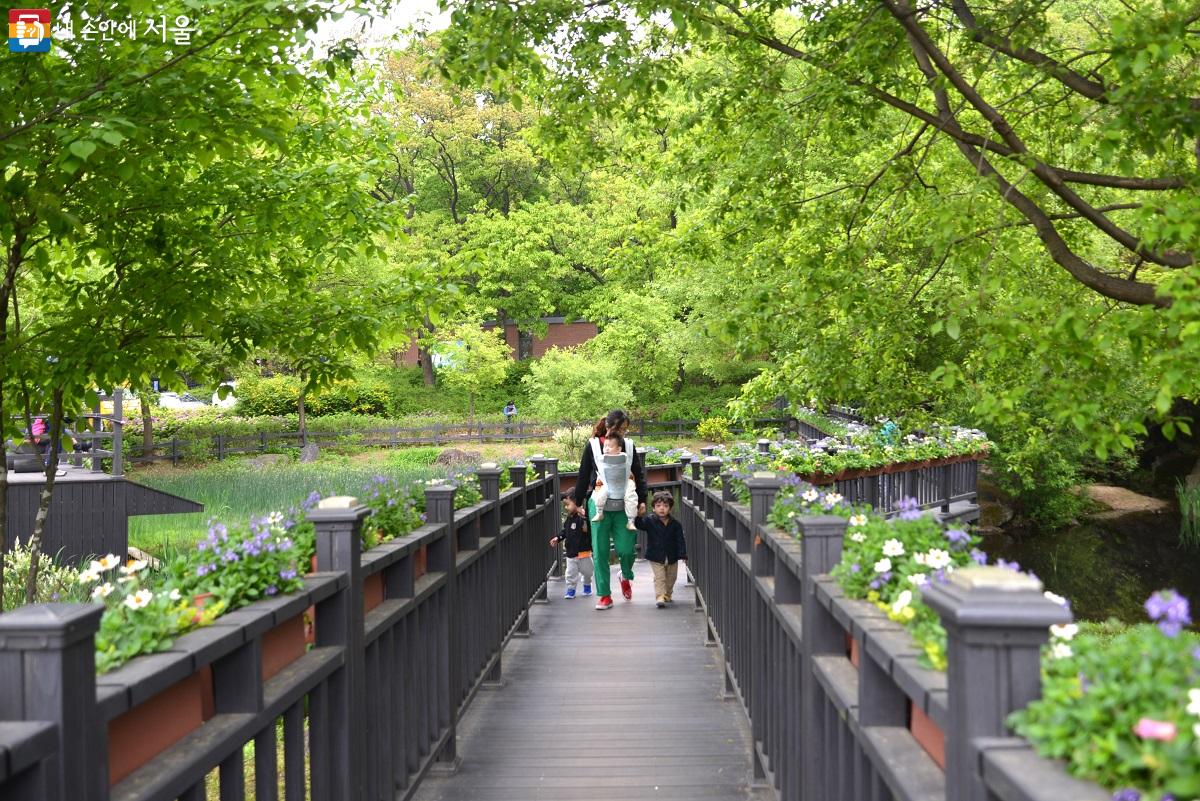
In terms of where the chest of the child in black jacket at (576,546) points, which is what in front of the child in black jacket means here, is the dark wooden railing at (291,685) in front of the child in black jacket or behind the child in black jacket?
in front

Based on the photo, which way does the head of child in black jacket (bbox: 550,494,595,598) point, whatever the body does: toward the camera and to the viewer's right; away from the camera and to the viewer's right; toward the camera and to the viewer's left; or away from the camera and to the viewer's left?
toward the camera and to the viewer's left

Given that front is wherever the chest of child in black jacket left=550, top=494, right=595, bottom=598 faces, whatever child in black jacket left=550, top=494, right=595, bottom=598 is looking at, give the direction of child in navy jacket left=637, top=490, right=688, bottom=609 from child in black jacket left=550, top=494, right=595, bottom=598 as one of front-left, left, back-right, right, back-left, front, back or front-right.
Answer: left

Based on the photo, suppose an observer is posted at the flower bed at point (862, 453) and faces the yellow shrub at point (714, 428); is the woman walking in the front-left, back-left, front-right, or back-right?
back-left

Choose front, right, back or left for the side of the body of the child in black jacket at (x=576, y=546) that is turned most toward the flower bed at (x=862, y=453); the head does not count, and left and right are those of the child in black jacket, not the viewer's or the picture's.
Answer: back

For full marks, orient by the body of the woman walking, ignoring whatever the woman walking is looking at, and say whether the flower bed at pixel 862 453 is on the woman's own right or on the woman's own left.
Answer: on the woman's own left

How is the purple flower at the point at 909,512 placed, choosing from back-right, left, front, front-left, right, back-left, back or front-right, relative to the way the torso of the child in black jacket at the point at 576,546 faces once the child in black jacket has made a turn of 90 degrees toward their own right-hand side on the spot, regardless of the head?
back-left

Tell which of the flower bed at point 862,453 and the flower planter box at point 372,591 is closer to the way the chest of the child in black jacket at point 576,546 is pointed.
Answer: the flower planter box

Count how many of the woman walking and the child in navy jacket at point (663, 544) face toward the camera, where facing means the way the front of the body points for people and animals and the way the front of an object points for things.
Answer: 2

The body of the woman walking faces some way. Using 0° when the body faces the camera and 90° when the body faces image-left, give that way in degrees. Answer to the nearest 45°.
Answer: approximately 0°

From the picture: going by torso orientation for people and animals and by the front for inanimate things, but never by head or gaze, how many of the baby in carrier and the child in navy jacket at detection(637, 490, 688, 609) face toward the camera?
2
